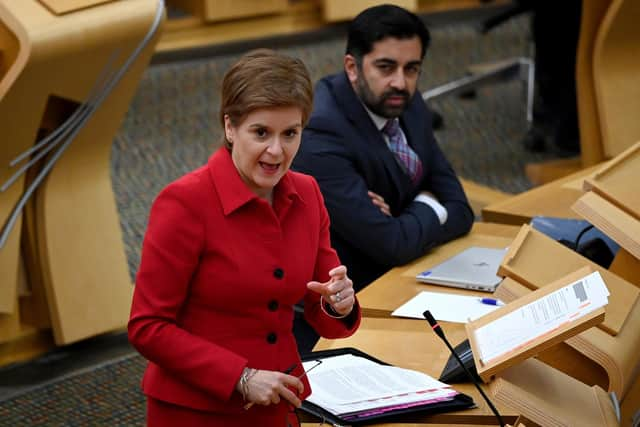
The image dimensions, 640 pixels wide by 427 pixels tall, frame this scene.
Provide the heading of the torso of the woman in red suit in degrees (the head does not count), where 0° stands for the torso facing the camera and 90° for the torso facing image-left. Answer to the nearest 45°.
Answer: approximately 315°

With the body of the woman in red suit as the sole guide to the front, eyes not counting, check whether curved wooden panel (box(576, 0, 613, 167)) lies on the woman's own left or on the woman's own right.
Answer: on the woman's own left

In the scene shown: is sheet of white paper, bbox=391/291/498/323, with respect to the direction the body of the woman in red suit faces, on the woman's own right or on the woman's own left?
on the woman's own left
